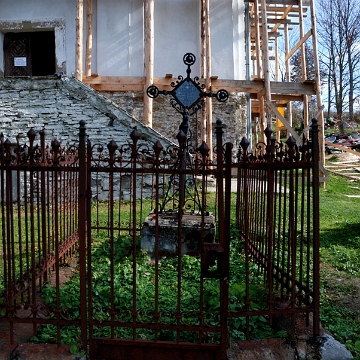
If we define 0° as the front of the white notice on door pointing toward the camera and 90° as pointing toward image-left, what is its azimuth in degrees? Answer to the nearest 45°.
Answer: approximately 0°
